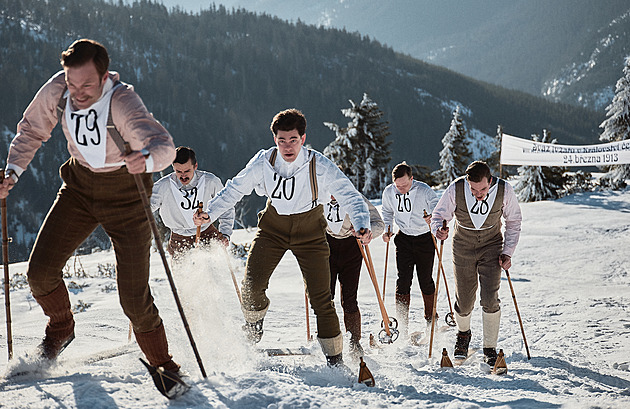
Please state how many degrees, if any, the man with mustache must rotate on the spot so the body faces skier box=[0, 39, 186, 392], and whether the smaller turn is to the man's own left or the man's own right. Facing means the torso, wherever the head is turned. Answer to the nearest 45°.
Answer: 0° — they already face them

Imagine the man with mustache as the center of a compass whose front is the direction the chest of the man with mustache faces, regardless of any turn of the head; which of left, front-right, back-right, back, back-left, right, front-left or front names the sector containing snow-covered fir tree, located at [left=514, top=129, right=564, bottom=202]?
back-left

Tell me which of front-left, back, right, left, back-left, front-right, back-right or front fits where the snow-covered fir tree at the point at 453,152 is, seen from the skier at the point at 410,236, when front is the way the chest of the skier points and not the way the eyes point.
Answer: back

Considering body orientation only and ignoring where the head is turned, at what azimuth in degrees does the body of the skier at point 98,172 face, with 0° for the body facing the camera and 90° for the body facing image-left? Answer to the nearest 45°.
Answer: approximately 0°

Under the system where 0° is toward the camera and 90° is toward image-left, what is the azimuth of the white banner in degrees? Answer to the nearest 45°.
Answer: approximately 0°

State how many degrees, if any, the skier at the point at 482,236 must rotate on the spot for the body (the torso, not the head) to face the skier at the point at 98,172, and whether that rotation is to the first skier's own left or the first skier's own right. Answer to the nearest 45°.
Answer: approximately 45° to the first skier's own right

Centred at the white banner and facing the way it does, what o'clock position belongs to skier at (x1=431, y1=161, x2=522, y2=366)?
The skier is roughly at 12 o'clock from the white banner.

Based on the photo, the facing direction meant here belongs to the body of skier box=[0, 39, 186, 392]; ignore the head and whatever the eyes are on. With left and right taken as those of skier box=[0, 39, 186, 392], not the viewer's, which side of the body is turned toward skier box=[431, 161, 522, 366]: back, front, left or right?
left

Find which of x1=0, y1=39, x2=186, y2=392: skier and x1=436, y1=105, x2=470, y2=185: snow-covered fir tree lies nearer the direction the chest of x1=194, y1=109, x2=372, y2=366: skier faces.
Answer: the skier

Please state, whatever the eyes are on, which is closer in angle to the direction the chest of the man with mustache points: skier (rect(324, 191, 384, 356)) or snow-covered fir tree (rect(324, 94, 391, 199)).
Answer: the skier
